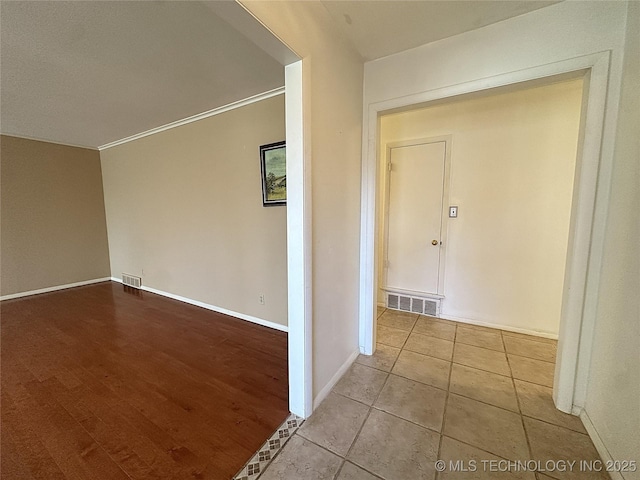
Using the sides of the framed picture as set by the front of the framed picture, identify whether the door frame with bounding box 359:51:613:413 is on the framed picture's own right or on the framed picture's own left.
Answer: on the framed picture's own left

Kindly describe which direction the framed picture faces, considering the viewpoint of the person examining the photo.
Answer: facing the viewer and to the left of the viewer

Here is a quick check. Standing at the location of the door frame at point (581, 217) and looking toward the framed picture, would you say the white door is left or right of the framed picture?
right

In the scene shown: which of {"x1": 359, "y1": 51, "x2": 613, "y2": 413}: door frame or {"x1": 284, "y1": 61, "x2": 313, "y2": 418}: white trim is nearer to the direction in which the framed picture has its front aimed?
the white trim

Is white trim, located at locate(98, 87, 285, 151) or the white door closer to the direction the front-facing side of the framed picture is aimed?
the white trim

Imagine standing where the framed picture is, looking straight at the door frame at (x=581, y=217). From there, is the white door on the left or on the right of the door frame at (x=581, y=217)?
left

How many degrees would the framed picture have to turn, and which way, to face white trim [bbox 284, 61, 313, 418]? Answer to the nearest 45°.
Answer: approximately 45° to its left

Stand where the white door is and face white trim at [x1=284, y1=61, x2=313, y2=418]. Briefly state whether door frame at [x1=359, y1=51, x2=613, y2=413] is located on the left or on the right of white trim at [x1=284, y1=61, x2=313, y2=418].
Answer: left

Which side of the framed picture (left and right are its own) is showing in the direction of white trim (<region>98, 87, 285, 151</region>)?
right
